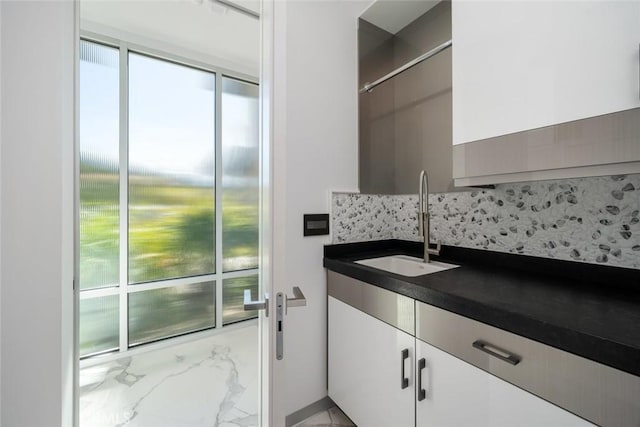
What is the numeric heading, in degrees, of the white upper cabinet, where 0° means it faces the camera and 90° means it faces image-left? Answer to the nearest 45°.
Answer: approximately 45°

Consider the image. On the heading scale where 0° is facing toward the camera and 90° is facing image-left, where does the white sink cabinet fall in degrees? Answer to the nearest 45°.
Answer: approximately 45°

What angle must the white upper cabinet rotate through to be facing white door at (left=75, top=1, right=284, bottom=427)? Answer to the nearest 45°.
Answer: approximately 45° to its right

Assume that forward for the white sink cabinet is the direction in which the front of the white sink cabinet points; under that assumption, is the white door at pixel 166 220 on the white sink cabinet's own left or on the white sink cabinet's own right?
on the white sink cabinet's own right

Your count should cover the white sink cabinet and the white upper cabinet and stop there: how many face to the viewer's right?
0
